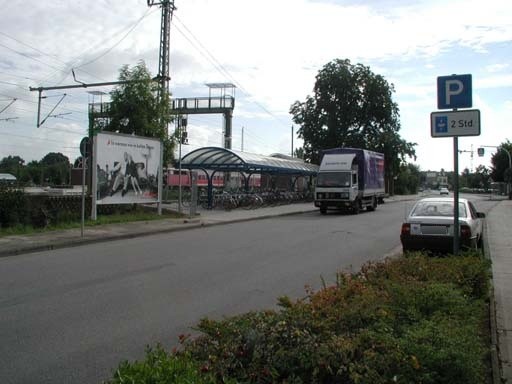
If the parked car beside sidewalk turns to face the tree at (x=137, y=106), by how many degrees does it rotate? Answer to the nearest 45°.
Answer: approximately 45° to its left

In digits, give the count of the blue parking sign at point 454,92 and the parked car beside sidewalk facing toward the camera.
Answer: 1

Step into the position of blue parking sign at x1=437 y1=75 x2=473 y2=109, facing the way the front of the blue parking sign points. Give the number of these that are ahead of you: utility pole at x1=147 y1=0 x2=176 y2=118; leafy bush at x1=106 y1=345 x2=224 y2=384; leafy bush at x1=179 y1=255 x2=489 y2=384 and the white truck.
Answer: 2

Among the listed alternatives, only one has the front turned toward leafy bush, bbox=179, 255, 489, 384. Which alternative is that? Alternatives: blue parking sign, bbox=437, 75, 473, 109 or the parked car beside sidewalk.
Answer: the blue parking sign

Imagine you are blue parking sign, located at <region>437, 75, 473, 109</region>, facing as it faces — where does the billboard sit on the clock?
The billboard is roughly at 4 o'clock from the blue parking sign.

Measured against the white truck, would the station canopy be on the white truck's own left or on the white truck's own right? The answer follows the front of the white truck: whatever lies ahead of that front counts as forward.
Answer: on the white truck's own right

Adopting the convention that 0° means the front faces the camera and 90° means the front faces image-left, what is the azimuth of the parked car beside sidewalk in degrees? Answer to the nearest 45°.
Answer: approximately 180°

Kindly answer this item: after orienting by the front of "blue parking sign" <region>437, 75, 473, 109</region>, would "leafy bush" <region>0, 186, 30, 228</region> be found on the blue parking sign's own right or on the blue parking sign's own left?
on the blue parking sign's own right

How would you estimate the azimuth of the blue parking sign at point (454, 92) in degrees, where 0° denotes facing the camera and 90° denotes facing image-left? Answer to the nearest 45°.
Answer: approximately 0°

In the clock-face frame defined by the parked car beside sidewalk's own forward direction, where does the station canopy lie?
The station canopy is roughly at 11 o'clock from the parked car beside sidewalk.

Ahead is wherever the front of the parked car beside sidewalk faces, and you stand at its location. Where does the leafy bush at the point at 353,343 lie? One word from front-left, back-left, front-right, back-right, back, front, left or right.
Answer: back

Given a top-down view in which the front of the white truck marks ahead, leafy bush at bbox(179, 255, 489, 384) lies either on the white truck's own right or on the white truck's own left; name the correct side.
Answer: on the white truck's own left

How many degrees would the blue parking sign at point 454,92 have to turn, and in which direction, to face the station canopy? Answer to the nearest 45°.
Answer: approximately 135° to its right

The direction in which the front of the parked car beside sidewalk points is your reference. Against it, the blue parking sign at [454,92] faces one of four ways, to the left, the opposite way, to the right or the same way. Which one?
the opposite way
